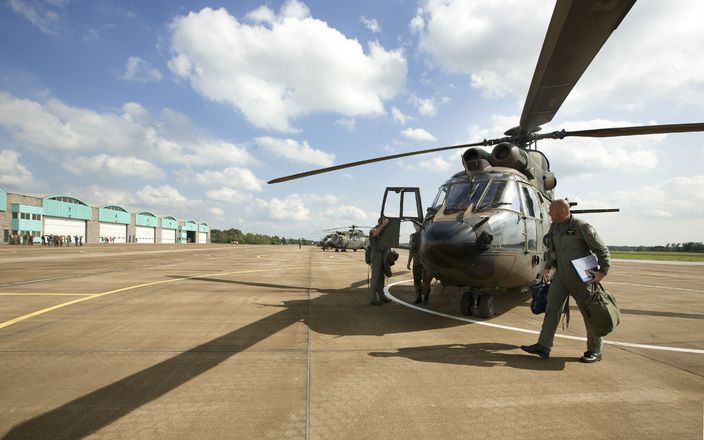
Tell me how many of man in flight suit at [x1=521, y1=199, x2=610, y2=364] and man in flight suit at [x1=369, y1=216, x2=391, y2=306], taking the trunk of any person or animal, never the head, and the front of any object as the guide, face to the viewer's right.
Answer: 1

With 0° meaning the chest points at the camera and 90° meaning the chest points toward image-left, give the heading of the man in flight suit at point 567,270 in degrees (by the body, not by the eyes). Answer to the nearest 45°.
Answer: approximately 45°

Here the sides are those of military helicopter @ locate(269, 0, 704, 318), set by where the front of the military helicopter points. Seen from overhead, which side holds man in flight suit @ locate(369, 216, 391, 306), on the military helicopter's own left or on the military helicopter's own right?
on the military helicopter's own right

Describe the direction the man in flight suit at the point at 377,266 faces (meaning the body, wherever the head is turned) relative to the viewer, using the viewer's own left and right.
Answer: facing to the right of the viewer

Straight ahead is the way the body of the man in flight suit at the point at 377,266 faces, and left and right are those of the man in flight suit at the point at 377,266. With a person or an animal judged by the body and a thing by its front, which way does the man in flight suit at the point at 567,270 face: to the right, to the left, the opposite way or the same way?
the opposite way

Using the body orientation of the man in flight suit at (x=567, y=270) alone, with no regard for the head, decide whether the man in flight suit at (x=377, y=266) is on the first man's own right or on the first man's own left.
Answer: on the first man's own right
